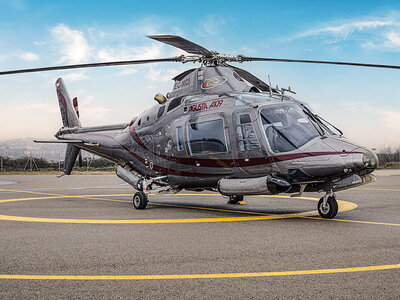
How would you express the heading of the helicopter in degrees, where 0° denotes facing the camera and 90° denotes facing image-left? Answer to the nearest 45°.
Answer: approximately 315°
